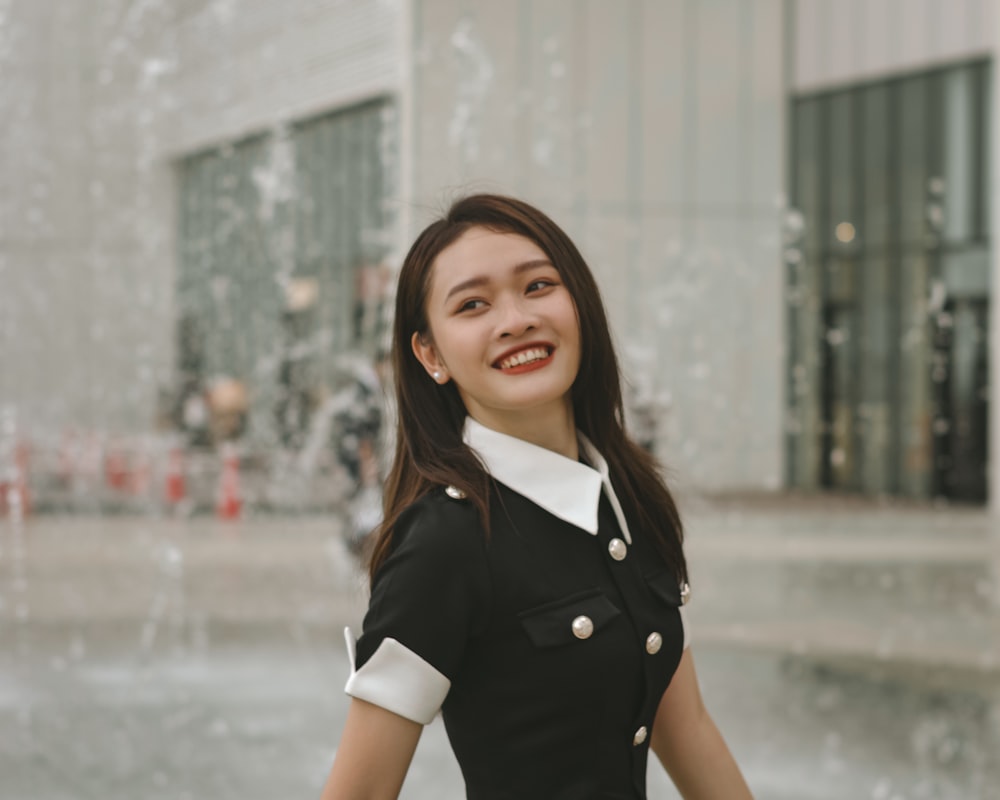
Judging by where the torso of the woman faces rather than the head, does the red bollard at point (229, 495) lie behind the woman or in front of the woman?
behind

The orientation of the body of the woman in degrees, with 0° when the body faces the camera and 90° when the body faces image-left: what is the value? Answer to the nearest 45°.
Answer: approximately 315°

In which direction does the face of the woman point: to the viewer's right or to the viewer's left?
to the viewer's right
